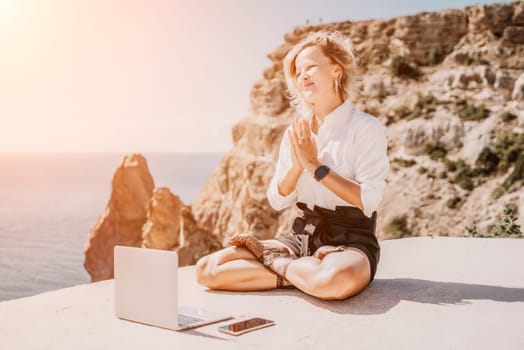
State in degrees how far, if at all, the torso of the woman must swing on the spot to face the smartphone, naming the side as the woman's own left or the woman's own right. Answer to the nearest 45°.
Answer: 0° — they already face it

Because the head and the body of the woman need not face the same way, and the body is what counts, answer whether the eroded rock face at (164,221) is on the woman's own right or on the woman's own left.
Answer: on the woman's own right

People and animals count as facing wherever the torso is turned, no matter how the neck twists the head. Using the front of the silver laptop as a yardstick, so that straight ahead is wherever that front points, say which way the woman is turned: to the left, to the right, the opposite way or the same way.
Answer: the opposite way

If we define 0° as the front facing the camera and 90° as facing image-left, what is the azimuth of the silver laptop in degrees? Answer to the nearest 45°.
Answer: approximately 225°

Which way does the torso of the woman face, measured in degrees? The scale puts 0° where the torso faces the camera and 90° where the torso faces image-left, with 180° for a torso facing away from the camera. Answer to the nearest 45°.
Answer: approximately 45°

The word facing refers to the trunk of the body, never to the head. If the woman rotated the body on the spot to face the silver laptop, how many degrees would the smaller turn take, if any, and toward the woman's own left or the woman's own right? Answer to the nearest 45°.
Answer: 0° — they already face it

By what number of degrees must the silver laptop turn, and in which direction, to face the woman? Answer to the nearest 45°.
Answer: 0° — it already faces them
